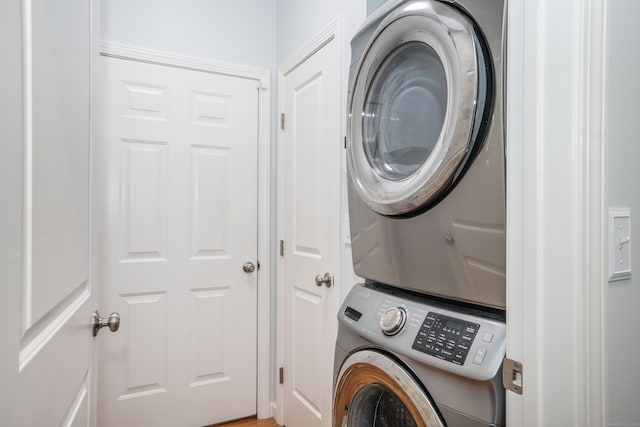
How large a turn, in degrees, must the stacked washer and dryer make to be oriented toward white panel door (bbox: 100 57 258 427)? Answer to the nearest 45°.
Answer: approximately 90° to its right

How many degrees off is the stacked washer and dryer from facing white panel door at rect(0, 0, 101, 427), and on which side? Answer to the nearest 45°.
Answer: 0° — it already faces it

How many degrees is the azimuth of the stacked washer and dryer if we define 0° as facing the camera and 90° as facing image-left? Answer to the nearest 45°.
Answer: approximately 45°

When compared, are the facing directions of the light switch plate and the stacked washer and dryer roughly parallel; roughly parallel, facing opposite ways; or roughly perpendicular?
roughly perpendicular

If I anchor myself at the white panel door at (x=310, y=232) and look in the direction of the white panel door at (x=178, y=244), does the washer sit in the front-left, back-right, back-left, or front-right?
back-left

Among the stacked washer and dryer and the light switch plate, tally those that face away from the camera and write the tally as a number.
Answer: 0

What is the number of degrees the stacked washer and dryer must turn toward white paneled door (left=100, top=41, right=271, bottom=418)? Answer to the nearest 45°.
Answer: approximately 90° to its right
